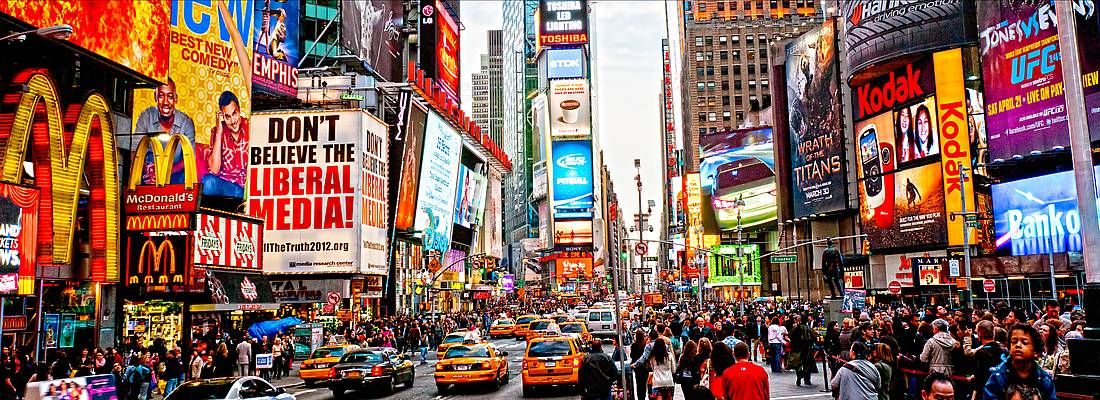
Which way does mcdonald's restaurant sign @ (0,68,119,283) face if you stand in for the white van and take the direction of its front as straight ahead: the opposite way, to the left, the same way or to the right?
to the right

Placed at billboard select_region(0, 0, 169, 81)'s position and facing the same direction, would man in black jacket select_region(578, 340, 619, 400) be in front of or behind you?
in front

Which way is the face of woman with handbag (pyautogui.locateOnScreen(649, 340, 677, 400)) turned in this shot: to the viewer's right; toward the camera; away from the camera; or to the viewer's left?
away from the camera

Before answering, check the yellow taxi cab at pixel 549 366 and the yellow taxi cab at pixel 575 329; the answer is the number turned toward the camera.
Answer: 0

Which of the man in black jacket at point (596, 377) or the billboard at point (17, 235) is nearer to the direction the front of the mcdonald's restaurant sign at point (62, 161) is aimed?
the man in black jacket

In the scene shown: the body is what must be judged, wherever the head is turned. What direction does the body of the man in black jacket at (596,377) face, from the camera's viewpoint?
away from the camera

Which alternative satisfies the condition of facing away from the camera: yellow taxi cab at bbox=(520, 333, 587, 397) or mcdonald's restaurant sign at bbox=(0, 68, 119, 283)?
the yellow taxi cab

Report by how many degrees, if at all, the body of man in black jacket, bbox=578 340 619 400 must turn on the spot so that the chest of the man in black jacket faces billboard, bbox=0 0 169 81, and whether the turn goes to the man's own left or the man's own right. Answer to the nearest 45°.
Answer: approximately 45° to the man's own left

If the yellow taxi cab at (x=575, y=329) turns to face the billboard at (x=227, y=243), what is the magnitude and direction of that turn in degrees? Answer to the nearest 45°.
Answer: approximately 90° to its left

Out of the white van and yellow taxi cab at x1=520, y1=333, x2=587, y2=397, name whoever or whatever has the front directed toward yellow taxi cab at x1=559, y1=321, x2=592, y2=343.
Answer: yellow taxi cab at x1=520, y1=333, x2=587, y2=397

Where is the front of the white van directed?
away from the camera
